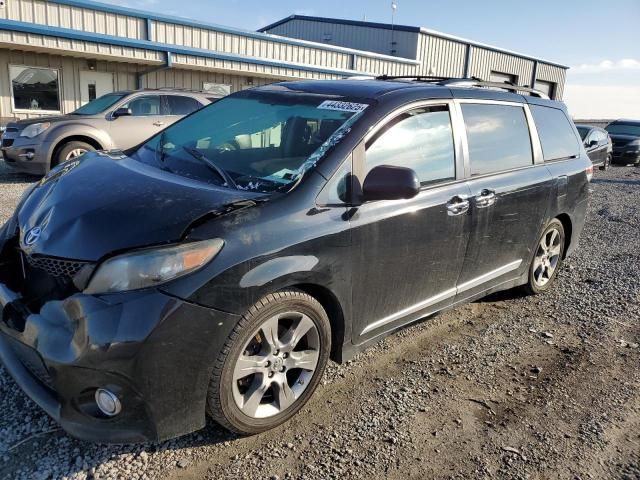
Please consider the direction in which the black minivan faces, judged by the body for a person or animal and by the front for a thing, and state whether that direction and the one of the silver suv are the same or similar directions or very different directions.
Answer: same or similar directions

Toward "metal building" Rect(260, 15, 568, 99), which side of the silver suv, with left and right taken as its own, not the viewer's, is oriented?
back

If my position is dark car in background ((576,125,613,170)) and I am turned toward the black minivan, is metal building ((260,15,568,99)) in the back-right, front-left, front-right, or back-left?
back-right

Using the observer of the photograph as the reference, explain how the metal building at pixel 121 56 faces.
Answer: facing the viewer and to the right of the viewer

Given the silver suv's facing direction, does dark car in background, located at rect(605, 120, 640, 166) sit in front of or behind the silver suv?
behind

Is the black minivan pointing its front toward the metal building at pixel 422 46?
no

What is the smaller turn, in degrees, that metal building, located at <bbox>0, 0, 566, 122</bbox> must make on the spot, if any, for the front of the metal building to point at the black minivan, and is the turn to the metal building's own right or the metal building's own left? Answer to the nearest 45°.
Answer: approximately 45° to the metal building's own right

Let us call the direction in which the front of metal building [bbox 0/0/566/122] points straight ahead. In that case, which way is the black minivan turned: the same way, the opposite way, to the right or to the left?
to the right

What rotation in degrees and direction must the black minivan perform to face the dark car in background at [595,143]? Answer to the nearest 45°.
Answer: approximately 180°

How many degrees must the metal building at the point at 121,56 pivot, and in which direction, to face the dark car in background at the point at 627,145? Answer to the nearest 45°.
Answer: approximately 45° to its left

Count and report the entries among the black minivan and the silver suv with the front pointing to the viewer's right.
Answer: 0

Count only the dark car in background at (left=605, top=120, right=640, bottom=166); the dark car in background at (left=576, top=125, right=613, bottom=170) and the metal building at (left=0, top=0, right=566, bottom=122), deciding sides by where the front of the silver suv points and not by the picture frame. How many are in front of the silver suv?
0

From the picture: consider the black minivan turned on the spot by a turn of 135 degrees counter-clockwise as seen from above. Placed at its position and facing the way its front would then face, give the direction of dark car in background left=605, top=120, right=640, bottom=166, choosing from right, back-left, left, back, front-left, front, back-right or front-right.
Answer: front-left

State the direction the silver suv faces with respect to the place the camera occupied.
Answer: facing the viewer and to the left of the viewer

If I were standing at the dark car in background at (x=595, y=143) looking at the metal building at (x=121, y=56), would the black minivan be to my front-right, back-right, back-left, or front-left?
front-left
